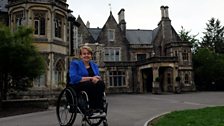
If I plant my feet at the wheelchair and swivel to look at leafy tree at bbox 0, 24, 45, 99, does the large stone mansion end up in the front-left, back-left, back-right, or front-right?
front-right

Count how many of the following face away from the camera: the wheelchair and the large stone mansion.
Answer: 0

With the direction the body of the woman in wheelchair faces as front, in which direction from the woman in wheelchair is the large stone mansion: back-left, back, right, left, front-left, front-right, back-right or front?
back-left

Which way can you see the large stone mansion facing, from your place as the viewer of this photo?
facing the viewer

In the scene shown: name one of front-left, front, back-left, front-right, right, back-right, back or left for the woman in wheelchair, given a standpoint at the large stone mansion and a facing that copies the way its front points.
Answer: front

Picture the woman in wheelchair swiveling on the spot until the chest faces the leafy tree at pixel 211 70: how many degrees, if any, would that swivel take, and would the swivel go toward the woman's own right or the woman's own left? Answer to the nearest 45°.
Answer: approximately 90° to the woman's own left

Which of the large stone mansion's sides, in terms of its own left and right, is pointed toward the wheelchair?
front

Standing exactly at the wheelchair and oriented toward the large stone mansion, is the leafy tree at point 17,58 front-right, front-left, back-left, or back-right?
front-left

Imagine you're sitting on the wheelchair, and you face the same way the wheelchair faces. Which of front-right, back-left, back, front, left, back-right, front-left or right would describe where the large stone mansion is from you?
back-left

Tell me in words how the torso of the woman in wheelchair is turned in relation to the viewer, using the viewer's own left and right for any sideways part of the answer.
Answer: facing the viewer and to the right of the viewer
